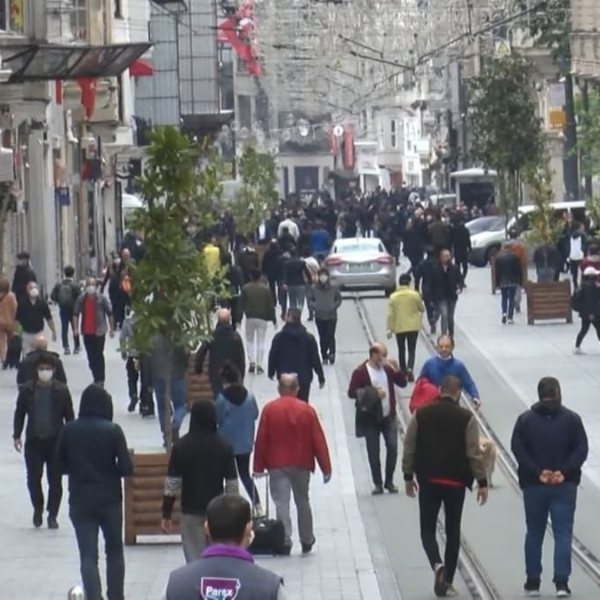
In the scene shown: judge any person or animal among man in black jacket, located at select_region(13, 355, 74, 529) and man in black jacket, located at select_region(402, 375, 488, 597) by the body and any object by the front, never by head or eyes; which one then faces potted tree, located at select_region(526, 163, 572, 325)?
man in black jacket, located at select_region(402, 375, 488, 597)

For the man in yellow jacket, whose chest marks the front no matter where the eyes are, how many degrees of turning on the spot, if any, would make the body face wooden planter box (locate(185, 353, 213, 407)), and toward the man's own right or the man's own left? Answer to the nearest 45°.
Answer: approximately 135° to the man's own left

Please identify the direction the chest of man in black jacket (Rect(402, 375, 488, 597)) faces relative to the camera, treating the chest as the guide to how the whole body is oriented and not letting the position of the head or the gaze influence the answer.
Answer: away from the camera

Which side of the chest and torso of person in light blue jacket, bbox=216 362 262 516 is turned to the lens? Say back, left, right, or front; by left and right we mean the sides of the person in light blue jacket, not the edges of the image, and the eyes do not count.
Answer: back

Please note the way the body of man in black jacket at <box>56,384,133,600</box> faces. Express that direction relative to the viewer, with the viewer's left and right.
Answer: facing away from the viewer
